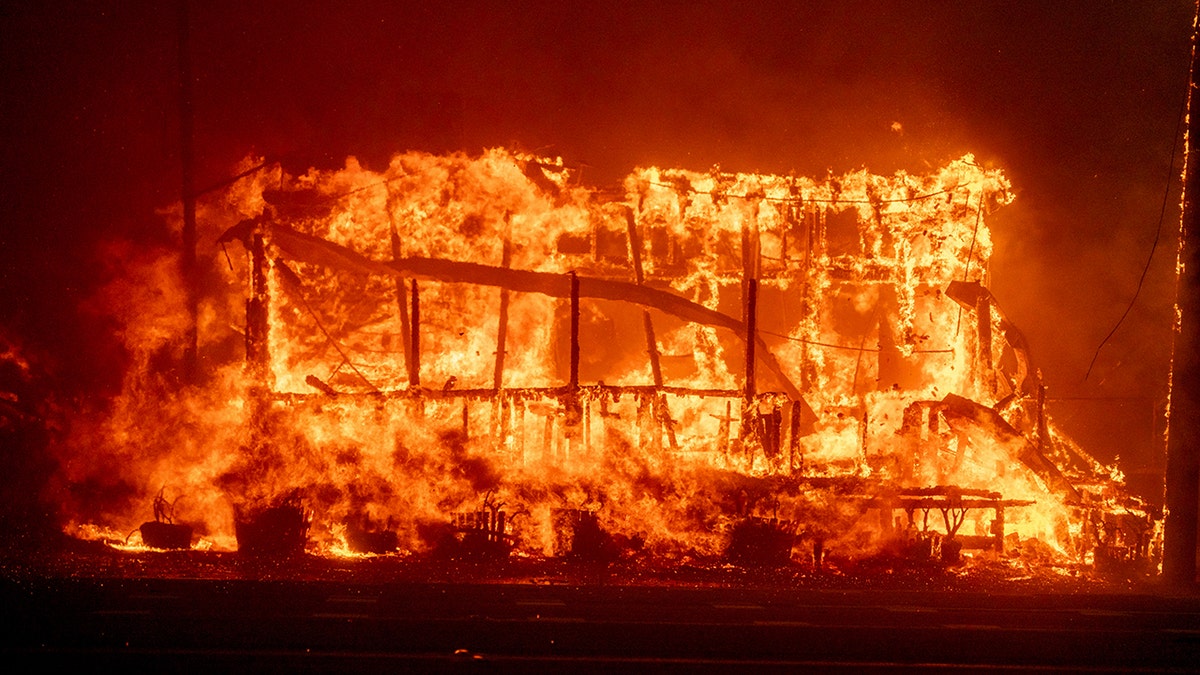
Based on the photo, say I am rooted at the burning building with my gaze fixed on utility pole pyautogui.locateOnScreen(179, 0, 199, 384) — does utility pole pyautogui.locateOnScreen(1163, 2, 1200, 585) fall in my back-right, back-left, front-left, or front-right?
back-left

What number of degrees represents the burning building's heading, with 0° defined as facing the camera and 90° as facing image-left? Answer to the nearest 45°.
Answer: approximately 0°

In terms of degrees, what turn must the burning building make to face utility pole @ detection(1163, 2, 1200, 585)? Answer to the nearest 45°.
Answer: approximately 45° to its left
